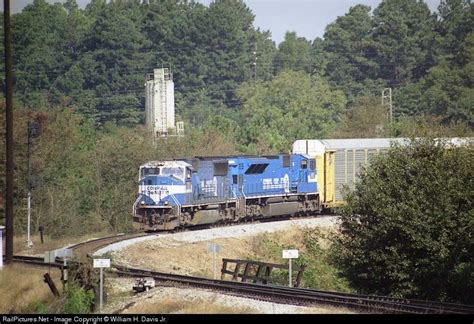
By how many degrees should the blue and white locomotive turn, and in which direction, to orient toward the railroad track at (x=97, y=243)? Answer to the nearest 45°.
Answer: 0° — it already faces it

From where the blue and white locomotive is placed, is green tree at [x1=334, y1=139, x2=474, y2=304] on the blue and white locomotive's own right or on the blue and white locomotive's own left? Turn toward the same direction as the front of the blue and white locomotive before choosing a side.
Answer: on the blue and white locomotive's own left

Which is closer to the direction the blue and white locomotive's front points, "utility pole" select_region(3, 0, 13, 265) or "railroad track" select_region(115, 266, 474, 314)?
the utility pole

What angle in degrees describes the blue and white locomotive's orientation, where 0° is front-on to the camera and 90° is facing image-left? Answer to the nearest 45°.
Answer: approximately 45°

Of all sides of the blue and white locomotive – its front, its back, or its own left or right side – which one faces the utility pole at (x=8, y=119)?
front
